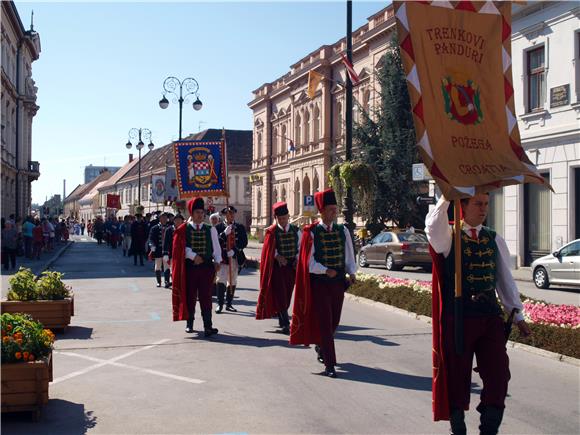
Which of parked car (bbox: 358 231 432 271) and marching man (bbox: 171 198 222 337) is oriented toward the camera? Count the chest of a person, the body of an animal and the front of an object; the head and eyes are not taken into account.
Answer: the marching man

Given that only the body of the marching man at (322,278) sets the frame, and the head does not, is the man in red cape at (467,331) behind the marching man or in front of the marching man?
in front

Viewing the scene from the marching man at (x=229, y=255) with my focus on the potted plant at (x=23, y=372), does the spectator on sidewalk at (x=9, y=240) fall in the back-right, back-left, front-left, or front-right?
back-right

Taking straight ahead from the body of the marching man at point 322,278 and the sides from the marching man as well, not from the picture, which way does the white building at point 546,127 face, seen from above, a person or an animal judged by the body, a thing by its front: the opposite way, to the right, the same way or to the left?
to the right

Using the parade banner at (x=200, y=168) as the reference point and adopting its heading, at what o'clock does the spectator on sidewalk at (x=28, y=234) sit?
The spectator on sidewalk is roughly at 5 o'clock from the parade banner.

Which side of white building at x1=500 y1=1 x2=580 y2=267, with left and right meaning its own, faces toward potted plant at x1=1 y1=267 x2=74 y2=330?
front

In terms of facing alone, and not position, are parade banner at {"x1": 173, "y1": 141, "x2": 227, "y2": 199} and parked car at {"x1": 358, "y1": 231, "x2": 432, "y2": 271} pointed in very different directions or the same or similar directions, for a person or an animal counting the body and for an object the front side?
very different directions

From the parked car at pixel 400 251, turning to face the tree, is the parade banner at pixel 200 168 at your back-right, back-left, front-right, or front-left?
back-left

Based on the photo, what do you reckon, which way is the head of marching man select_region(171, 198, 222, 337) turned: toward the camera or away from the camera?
toward the camera

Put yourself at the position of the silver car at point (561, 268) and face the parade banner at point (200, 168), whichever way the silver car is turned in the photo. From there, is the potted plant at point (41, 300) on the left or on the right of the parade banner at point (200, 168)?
left

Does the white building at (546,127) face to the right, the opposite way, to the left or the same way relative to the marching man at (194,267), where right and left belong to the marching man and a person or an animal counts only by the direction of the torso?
to the right

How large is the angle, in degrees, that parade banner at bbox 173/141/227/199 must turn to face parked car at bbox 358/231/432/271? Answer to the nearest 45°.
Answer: approximately 135° to its left

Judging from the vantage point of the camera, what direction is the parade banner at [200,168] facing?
facing the viewer

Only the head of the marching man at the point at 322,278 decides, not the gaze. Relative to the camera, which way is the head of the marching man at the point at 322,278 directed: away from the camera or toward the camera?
toward the camera

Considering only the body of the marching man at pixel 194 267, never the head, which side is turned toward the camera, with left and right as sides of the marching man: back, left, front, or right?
front

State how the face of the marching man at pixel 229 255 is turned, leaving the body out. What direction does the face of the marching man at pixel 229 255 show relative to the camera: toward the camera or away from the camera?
toward the camera

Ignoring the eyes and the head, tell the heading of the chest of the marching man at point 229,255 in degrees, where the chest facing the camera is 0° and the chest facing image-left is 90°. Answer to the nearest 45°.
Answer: approximately 0°

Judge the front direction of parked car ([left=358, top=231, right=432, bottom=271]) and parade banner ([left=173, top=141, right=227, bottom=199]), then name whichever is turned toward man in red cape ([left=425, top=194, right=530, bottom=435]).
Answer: the parade banner
